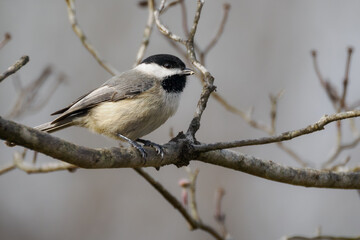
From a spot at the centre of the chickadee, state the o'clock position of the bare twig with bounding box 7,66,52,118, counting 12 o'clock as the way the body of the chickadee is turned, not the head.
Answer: The bare twig is roughly at 7 o'clock from the chickadee.

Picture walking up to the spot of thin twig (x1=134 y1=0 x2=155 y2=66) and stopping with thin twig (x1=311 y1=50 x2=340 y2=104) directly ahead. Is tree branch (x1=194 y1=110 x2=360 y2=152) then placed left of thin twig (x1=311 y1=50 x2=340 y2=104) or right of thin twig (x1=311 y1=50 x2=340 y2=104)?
right

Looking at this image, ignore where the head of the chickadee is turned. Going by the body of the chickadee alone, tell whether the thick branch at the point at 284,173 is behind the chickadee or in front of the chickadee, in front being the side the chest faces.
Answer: in front

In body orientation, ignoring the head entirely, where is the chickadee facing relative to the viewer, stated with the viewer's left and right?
facing to the right of the viewer

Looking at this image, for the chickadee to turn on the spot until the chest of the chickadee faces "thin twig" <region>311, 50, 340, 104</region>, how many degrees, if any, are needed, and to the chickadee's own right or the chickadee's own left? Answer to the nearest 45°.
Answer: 0° — it already faces it
